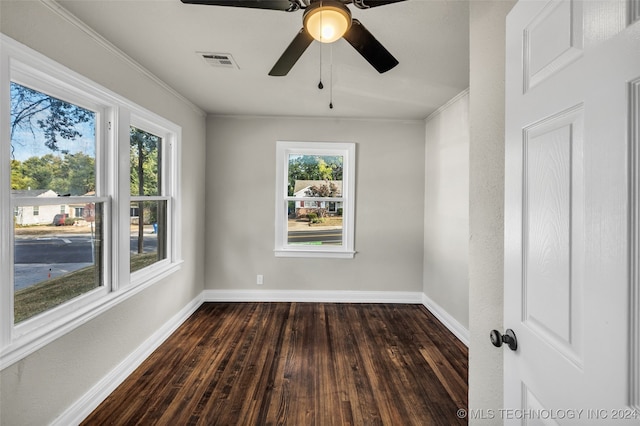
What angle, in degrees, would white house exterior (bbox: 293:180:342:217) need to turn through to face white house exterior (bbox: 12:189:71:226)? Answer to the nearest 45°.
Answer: approximately 45° to its right

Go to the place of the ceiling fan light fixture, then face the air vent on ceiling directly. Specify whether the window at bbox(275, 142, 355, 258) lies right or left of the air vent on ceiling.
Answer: right

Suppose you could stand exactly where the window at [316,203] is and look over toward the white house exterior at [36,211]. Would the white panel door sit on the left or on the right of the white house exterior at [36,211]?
left

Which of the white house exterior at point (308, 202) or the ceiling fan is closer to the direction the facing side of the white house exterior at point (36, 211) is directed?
the ceiling fan

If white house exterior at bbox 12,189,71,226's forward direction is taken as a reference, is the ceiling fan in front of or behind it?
in front

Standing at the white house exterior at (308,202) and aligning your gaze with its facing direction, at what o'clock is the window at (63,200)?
The window is roughly at 1 o'clock from the white house exterior.

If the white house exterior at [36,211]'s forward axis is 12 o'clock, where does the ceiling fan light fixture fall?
The ceiling fan light fixture is roughly at 11 o'clock from the white house exterior.

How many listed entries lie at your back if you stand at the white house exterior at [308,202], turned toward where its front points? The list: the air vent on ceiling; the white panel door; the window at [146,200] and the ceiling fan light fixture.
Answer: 0

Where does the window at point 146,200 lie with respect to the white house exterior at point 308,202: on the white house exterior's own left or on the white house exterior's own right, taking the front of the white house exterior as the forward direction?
on the white house exterior's own right

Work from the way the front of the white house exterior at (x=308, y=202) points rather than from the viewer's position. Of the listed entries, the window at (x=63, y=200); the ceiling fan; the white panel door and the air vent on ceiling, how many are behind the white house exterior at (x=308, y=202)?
0

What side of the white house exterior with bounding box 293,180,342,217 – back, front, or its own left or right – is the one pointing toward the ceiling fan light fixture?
front

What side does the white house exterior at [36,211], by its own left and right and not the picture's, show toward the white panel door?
front

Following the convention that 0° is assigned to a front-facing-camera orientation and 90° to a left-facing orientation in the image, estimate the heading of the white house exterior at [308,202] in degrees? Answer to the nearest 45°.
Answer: approximately 0°

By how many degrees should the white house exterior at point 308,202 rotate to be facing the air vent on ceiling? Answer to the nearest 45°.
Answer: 0° — it already faces it
